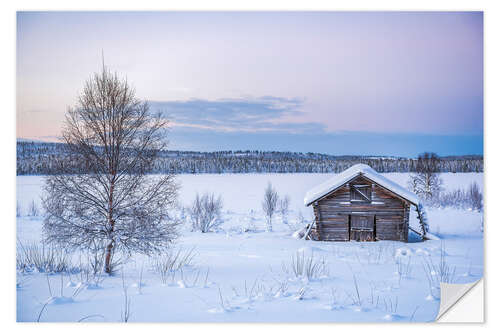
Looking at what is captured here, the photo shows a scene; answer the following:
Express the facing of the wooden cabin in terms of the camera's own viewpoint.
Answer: facing the viewer

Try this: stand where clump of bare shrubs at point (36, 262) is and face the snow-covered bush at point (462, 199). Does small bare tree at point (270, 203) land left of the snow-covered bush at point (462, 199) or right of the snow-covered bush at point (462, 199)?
left

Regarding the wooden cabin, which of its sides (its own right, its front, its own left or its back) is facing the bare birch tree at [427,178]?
back

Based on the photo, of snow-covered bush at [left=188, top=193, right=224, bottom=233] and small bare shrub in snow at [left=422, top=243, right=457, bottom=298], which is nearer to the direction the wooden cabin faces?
the small bare shrub in snow

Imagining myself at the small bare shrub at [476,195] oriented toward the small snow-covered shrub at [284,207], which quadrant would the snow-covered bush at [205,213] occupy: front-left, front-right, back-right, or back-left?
front-left

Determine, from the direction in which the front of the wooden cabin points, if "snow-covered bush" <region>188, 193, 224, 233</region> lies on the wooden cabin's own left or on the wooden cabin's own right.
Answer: on the wooden cabin's own right

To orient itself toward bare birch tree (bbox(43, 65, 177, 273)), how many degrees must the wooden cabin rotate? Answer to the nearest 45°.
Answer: approximately 45° to its right

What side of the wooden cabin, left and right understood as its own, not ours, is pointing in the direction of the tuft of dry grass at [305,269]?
front

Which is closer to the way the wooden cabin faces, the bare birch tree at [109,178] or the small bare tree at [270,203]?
the bare birch tree

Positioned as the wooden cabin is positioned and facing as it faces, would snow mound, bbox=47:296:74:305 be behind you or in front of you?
in front
